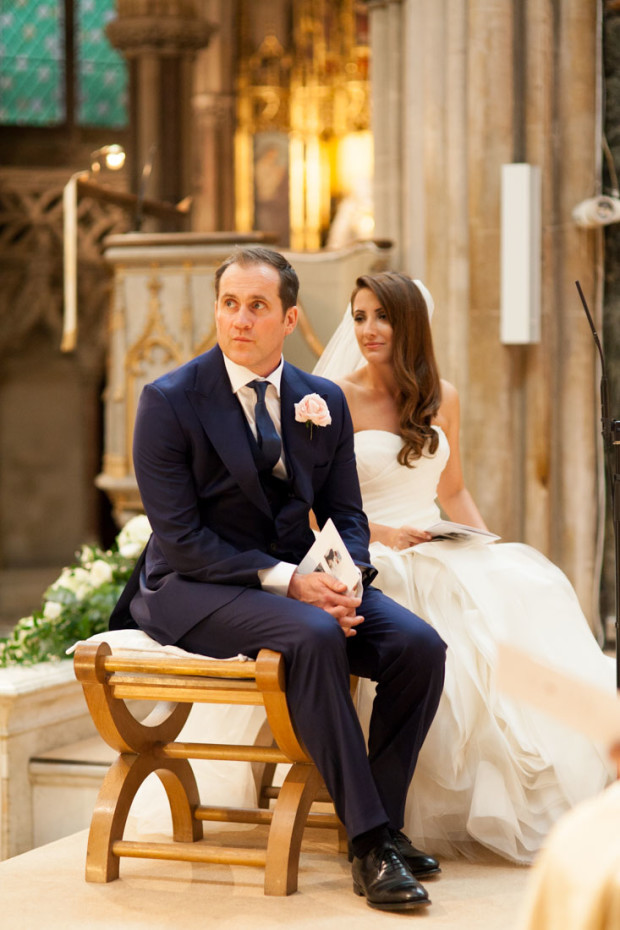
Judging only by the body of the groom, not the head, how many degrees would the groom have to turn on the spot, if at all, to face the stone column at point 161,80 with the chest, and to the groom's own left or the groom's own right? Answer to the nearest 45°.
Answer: approximately 135° to the groom's own left

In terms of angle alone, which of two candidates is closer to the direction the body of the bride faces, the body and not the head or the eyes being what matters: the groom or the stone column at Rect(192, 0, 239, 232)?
the groom

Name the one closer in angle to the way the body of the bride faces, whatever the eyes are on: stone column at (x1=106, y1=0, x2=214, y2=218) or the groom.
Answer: the groom

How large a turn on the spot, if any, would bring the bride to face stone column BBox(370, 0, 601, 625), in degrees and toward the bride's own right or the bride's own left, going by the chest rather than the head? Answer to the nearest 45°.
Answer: approximately 180°

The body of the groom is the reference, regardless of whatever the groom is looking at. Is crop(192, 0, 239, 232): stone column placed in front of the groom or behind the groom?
behind
